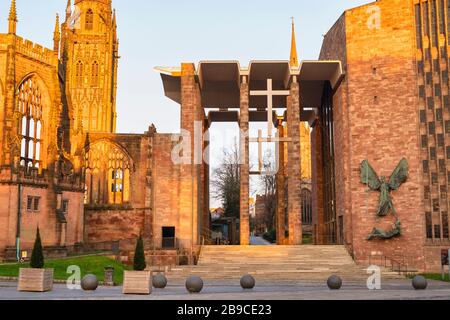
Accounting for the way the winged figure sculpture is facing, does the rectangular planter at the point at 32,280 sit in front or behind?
in front

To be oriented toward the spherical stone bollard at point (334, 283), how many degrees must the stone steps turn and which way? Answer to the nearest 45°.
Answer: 0° — it already faces it

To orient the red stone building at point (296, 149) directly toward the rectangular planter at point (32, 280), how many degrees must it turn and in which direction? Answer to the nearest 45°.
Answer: approximately 45° to its right

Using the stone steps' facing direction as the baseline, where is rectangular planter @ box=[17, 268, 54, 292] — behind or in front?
in front

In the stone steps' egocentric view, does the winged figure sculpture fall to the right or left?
on its left

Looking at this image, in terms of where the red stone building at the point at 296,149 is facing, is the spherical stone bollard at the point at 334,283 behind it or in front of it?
in front

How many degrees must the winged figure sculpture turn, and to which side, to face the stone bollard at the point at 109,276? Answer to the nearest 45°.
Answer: approximately 45° to its right

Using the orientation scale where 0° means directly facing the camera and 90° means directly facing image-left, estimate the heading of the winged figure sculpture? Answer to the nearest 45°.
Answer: approximately 0°

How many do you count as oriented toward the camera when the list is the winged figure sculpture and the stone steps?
2

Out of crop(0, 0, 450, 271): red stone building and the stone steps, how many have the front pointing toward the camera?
2

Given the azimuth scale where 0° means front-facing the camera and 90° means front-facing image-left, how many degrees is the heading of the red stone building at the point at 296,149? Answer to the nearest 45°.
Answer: approximately 0°
